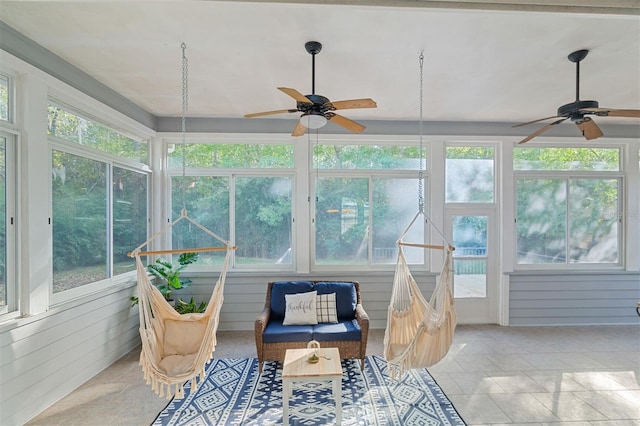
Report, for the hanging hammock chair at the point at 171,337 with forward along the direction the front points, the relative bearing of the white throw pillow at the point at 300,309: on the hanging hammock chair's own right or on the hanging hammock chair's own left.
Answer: on the hanging hammock chair's own left

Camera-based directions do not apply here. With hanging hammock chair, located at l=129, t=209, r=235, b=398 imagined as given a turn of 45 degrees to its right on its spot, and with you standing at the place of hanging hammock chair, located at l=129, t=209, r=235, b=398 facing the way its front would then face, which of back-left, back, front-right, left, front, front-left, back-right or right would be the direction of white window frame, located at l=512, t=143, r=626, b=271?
back-left

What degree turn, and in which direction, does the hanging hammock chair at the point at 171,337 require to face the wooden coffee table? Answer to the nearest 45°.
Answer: approximately 45° to its left

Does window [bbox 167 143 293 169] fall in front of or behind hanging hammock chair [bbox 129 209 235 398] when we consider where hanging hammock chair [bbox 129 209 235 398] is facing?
behind

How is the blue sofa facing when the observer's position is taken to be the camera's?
facing the viewer

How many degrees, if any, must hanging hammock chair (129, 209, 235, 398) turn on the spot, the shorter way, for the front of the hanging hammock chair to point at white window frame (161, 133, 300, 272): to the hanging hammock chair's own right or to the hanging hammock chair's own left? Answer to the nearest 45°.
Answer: approximately 180°

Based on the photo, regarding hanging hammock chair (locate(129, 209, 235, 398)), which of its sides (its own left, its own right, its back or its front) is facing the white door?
left

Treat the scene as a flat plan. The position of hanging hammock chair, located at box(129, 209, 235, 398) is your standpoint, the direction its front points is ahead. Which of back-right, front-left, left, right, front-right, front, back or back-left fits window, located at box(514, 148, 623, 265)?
left

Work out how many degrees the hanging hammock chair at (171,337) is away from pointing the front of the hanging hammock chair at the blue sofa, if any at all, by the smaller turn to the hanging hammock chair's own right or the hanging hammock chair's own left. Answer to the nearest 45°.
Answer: approximately 90° to the hanging hammock chair's own left

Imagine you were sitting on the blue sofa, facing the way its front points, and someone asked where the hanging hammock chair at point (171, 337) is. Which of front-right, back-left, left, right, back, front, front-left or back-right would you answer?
front-right

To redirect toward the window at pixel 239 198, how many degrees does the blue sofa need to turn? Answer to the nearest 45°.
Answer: approximately 135° to its right

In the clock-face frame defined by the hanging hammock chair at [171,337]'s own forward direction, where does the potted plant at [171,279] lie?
The potted plant is roughly at 6 o'clock from the hanging hammock chair.

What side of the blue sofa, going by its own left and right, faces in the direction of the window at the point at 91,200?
right

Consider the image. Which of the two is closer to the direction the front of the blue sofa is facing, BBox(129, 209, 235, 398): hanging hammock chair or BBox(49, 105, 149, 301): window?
the hanging hammock chair

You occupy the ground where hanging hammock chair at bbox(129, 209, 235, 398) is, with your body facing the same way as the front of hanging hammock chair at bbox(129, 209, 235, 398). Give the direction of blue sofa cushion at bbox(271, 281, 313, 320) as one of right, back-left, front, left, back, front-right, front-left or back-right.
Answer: back-left

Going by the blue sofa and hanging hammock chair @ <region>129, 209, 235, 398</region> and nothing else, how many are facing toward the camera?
2

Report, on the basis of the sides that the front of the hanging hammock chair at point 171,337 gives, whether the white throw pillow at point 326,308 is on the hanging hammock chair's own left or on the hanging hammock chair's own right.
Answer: on the hanging hammock chair's own left

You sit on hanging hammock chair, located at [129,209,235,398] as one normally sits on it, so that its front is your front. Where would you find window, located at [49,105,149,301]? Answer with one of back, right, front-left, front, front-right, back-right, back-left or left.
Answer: back-right

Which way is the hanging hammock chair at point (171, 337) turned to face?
toward the camera
